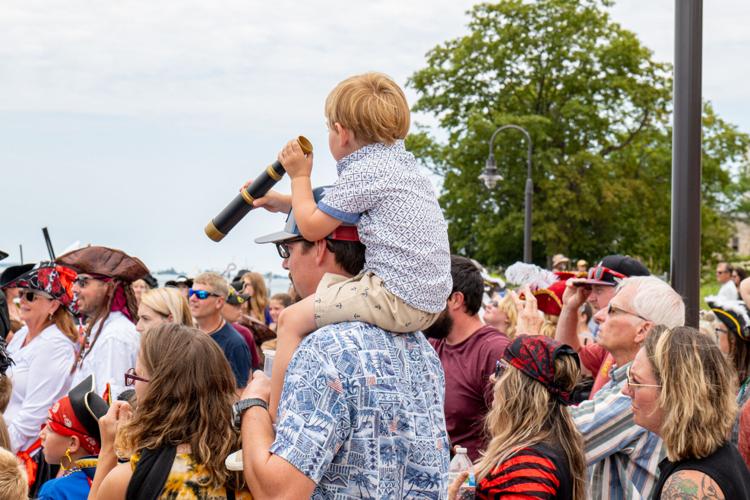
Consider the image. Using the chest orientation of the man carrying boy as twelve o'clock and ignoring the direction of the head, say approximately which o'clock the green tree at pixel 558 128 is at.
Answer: The green tree is roughly at 2 o'clock from the man carrying boy.

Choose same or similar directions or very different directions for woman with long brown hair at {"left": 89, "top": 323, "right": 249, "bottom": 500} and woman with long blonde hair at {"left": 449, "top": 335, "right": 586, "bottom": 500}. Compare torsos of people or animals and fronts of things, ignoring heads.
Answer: same or similar directions

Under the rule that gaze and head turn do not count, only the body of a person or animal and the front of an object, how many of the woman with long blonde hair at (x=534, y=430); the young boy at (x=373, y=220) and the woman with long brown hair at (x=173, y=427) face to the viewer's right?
0

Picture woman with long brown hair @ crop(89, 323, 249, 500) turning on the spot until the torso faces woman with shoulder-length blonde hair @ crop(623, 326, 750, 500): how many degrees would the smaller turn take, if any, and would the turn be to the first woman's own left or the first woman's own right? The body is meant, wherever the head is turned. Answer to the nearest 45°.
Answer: approximately 135° to the first woman's own right

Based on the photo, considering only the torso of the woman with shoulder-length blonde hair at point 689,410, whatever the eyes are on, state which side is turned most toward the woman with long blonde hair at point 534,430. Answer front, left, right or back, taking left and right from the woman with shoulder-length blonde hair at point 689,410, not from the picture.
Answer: front

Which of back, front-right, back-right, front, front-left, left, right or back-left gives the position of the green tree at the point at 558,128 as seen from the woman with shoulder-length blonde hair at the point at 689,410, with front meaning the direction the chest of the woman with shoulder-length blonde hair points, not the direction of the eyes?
right

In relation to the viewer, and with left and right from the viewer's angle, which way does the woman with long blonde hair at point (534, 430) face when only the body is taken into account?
facing away from the viewer and to the left of the viewer

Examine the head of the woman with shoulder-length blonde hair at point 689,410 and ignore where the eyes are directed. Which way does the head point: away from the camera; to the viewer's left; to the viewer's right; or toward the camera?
to the viewer's left

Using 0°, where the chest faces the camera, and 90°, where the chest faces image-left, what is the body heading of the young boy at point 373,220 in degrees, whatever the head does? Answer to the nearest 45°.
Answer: approximately 135°

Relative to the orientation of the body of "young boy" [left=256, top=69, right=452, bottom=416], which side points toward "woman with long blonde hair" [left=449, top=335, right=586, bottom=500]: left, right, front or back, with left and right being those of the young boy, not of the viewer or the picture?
right

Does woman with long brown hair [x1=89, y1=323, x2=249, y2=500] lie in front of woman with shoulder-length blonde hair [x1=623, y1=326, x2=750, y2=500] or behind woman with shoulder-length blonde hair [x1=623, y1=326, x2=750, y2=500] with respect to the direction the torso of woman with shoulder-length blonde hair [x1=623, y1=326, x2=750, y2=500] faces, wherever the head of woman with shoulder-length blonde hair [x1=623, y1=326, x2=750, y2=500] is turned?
in front

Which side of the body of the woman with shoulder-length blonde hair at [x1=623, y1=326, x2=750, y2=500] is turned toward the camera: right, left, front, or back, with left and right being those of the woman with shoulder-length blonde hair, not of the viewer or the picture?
left

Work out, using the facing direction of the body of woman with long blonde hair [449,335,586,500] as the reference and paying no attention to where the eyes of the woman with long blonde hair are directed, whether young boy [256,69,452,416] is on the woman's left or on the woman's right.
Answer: on the woman's left

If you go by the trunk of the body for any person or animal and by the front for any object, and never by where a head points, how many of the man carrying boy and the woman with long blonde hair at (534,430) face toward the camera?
0

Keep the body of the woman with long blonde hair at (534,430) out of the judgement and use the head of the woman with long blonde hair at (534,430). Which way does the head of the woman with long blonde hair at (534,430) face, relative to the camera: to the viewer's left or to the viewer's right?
to the viewer's left
